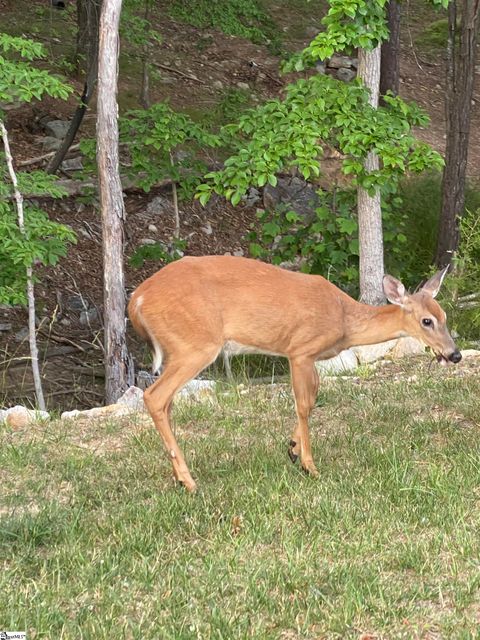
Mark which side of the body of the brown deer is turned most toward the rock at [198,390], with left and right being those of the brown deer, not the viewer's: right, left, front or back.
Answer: left

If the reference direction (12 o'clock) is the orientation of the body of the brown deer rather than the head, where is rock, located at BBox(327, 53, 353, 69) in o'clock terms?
The rock is roughly at 9 o'clock from the brown deer.

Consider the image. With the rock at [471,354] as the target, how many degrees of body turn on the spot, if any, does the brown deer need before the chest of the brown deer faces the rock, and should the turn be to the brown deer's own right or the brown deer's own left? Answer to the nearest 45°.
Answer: approximately 45° to the brown deer's own left

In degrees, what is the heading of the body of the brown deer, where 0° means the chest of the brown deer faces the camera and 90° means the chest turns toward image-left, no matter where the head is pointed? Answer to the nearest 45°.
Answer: approximately 270°

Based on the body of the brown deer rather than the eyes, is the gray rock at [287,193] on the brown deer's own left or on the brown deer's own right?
on the brown deer's own left

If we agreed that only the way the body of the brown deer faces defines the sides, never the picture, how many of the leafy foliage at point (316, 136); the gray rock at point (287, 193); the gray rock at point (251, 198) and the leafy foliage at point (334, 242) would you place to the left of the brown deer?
4

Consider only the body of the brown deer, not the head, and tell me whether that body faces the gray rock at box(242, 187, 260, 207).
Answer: no

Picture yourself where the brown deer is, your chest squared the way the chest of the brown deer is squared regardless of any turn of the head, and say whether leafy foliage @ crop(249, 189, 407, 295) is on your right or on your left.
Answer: on your left

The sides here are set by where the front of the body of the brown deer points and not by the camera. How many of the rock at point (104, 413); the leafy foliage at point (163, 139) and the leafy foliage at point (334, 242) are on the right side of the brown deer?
0

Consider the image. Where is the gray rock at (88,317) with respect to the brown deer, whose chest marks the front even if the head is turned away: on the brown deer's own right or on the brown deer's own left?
on the brown deer's own left

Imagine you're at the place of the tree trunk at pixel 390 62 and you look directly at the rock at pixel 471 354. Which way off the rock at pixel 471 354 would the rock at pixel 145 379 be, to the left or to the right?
right

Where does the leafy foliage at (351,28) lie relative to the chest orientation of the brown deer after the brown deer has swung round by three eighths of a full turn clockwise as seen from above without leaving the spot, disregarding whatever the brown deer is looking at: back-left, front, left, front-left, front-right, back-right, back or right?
back-right

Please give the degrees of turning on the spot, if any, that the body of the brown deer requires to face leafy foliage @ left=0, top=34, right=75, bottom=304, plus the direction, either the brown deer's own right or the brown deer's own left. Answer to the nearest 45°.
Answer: approximately 135° to the brown deer's own left

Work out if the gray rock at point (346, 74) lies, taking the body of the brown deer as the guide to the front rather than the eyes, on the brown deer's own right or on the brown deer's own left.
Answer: on the brown deer's own left

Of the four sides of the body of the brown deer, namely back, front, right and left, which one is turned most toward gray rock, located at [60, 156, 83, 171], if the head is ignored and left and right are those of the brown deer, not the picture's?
left
